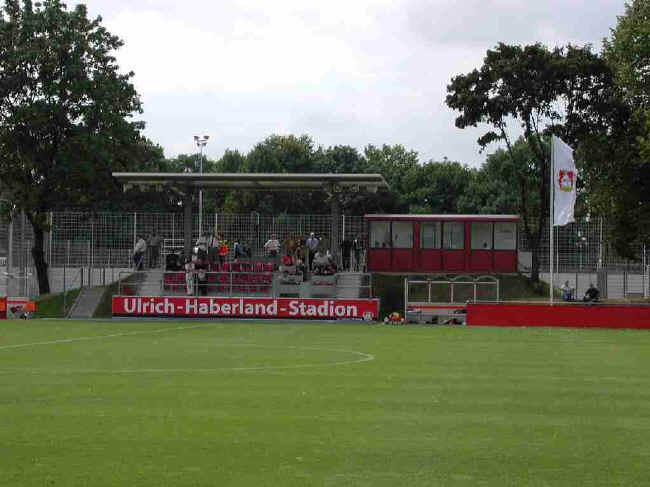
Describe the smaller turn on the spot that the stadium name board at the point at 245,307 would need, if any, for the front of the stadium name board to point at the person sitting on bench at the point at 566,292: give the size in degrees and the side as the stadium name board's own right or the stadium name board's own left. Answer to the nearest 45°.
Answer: approximately 90° to the stadium name board's own left

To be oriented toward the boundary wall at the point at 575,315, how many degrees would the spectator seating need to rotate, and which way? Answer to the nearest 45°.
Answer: approximately 45° to its left

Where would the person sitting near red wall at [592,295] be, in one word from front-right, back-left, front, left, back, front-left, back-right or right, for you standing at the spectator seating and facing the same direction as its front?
left

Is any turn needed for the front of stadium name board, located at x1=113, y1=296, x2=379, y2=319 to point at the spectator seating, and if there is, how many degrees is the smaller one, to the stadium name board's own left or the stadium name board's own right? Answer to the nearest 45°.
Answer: approximately 135° to the stadium name board's own right

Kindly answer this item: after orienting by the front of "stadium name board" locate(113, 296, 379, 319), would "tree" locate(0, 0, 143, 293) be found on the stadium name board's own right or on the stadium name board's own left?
on the stadium name board's own right

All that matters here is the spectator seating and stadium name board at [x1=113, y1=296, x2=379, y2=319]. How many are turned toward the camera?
2

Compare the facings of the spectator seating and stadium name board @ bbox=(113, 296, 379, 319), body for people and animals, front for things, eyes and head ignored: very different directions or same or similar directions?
same or similar directions

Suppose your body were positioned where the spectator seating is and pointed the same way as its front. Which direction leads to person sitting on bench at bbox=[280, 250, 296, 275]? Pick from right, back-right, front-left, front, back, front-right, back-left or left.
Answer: left

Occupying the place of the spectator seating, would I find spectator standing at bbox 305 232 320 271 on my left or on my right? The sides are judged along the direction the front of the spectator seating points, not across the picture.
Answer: on my left

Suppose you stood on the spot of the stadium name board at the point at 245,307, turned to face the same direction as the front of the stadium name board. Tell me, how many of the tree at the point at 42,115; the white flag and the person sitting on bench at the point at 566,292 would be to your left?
2

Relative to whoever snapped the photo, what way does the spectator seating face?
facing the viewer

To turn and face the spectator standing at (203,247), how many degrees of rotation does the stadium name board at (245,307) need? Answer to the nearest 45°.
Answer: approximately 135° to its right

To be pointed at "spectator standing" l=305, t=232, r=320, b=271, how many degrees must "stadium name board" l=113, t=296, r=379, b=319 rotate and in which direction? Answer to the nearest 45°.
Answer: approximately 135° to its left

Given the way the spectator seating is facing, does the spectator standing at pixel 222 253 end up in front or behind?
behind

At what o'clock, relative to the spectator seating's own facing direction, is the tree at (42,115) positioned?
The tree is roughly at 4 o'clock from the spectator seating.
